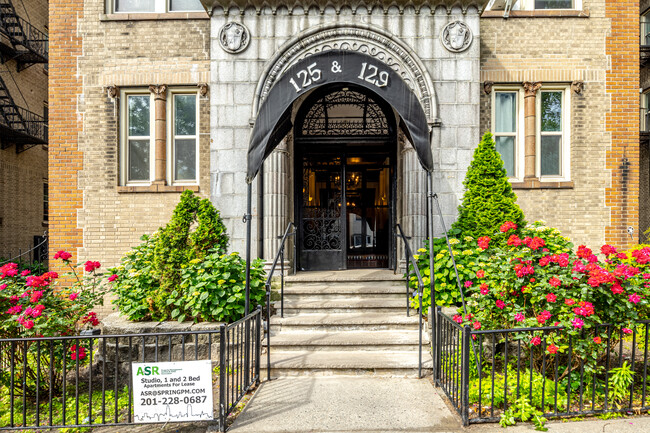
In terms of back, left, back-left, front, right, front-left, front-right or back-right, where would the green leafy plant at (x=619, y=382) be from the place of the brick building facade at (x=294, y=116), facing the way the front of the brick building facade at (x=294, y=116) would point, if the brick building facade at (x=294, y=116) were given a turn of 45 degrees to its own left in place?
front

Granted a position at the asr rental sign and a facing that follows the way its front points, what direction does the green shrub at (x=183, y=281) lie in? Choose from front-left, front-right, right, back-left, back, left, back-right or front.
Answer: back

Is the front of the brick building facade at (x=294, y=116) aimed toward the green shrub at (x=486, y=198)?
no

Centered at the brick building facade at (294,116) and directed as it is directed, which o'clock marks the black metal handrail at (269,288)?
The black metal handrail is roughly at 12 o'clock from the brick building facade.

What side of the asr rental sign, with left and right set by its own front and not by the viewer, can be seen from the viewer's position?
front

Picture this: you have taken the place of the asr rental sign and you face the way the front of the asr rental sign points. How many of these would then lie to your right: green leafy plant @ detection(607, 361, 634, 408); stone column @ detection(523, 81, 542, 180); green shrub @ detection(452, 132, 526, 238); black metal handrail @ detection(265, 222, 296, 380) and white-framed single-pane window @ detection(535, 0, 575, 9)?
0

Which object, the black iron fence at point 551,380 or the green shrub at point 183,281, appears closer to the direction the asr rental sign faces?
the black iron fence

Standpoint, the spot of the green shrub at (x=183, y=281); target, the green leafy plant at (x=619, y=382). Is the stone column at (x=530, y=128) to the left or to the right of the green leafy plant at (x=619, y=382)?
left

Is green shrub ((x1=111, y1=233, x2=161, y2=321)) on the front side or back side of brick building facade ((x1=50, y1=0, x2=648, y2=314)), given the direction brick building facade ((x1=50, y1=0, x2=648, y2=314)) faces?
on the front side

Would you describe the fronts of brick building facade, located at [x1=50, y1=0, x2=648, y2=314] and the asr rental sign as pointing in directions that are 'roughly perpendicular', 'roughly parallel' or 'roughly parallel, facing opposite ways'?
roughly parallel

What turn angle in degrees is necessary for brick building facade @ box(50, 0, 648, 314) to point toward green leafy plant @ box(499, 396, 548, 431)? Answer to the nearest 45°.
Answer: approximately 45° to its left

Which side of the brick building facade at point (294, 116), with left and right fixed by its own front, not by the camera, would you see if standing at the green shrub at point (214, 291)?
front

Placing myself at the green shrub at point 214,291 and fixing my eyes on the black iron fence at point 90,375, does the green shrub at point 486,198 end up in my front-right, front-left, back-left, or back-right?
back-left

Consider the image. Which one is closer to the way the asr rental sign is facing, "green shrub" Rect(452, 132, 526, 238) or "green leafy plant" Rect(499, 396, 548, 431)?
the green leafy plant

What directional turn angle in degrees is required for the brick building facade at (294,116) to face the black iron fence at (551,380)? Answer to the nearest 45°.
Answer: approximately 45° to its left

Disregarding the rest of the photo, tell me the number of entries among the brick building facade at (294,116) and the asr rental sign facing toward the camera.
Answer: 2

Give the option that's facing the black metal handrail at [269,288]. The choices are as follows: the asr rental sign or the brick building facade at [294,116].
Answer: the brick building facade

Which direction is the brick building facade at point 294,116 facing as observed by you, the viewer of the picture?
facing the viewer
